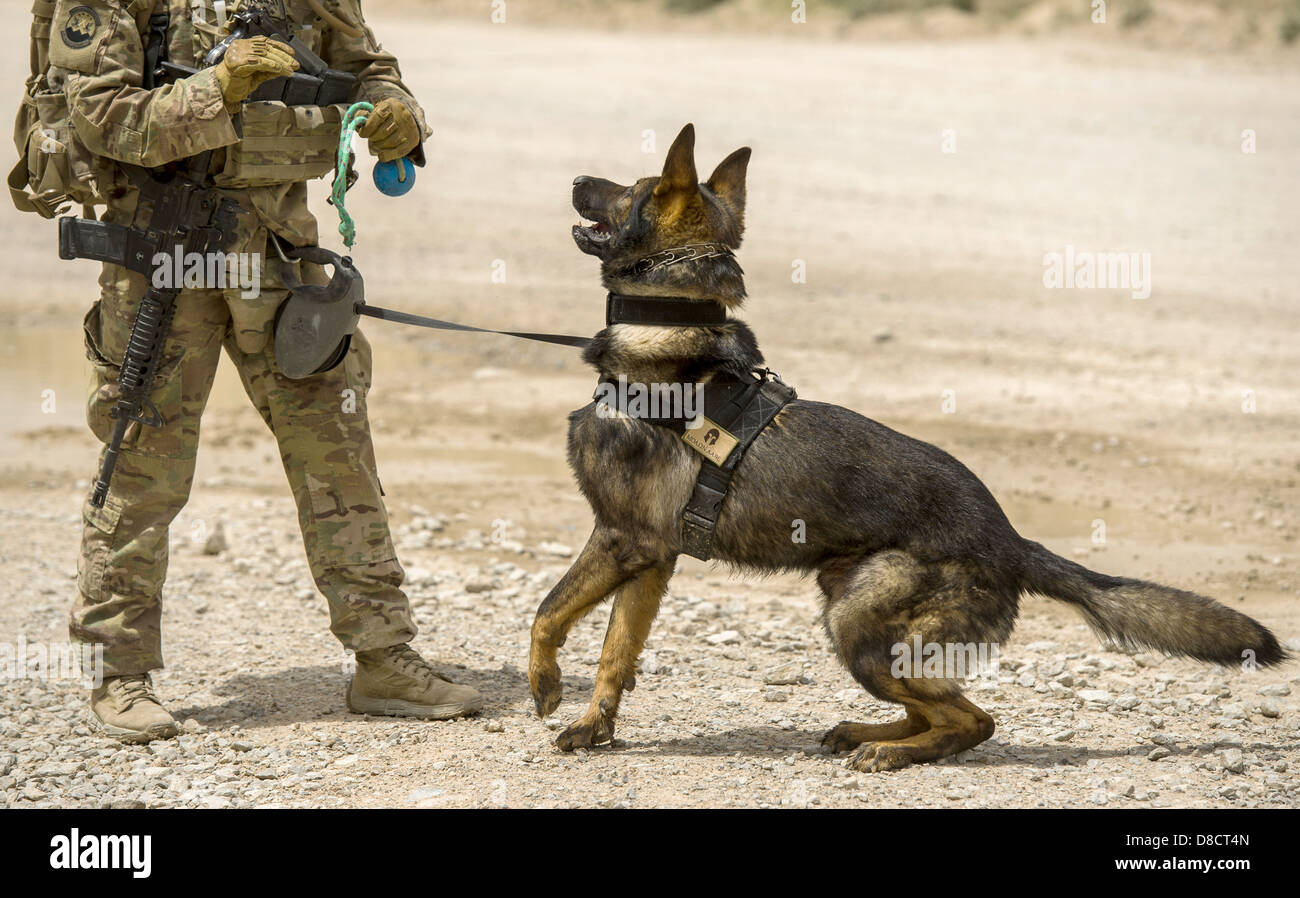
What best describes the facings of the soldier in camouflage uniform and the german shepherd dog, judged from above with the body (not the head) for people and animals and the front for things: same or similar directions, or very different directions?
very different directions

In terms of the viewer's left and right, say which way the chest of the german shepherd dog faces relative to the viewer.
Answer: facing to the left of the viewer

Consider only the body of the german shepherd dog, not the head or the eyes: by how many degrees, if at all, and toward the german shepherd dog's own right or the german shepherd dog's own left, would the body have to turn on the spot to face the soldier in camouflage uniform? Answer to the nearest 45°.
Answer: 0° — it already faces them

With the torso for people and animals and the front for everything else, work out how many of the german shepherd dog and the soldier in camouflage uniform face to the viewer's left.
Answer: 1
